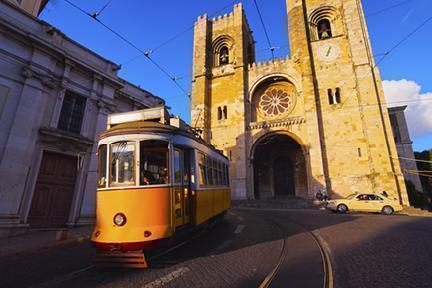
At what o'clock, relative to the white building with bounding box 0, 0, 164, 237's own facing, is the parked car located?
The parked car is roughly at 11 o'clock from the white building.

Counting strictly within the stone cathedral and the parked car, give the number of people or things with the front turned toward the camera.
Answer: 1

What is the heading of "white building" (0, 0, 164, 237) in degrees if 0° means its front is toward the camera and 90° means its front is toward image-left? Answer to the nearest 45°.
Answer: approximately 315°

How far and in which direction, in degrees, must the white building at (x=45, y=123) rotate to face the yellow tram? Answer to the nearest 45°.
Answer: approximately 45° to its right

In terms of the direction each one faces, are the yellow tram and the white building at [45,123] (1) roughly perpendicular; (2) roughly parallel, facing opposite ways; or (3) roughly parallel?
roughly perpendicular

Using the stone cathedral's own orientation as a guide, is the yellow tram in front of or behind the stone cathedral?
in front

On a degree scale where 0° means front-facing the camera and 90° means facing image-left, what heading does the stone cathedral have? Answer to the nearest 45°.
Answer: approximately 0°

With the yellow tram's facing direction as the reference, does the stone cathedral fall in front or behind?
behind

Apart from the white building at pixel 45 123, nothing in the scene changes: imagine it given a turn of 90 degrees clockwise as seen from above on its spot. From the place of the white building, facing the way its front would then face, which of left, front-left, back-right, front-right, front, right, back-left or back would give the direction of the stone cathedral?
back-left

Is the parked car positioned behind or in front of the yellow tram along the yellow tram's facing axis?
behind
